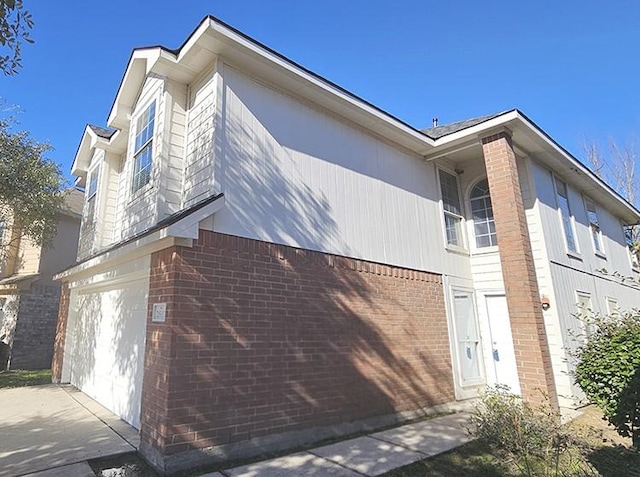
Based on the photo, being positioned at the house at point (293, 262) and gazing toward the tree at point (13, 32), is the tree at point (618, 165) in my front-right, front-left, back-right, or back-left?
back-left

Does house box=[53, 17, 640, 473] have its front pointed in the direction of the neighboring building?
no

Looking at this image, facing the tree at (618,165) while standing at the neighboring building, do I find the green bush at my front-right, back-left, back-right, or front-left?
front-right

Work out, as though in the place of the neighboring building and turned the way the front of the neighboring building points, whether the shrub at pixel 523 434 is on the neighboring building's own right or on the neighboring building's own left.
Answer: on the neighboring building's own left

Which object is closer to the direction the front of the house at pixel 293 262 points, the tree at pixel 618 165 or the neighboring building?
the neighboring building

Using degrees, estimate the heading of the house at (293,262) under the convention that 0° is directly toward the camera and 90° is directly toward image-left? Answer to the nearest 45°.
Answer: approximately 45°

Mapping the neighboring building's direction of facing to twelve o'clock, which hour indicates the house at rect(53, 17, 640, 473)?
The house is roughly at 10 o'clock from the neighboring building.

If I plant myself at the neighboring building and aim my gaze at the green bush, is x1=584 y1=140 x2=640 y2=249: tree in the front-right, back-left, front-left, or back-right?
front-left

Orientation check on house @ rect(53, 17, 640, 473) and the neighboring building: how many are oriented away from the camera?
0
